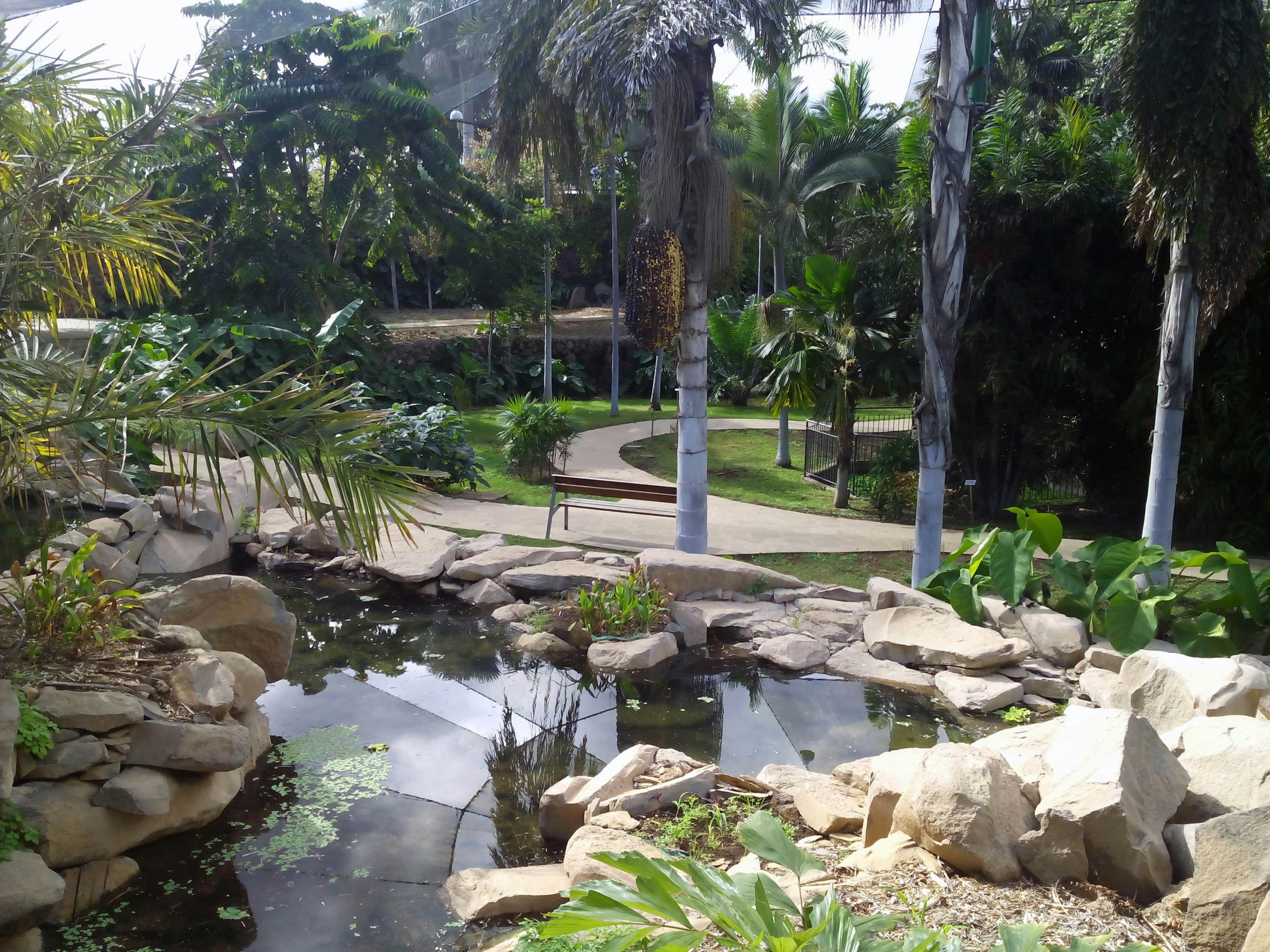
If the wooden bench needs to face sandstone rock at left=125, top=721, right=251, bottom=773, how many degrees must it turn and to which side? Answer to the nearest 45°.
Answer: approximately 135° to its right

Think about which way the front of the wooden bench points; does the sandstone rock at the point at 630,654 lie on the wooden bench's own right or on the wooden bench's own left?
on the wooden bench's own right

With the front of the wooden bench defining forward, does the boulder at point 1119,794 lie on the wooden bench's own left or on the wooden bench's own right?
on the wooden bench's own right

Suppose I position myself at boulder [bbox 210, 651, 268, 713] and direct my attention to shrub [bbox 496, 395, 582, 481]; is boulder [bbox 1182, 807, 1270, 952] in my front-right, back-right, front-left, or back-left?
back-right

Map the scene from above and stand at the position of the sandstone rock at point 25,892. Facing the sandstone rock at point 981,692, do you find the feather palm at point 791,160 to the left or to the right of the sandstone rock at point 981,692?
left

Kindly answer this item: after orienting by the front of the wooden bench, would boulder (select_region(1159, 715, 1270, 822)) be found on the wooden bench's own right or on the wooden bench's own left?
on the wooden bench's own right
